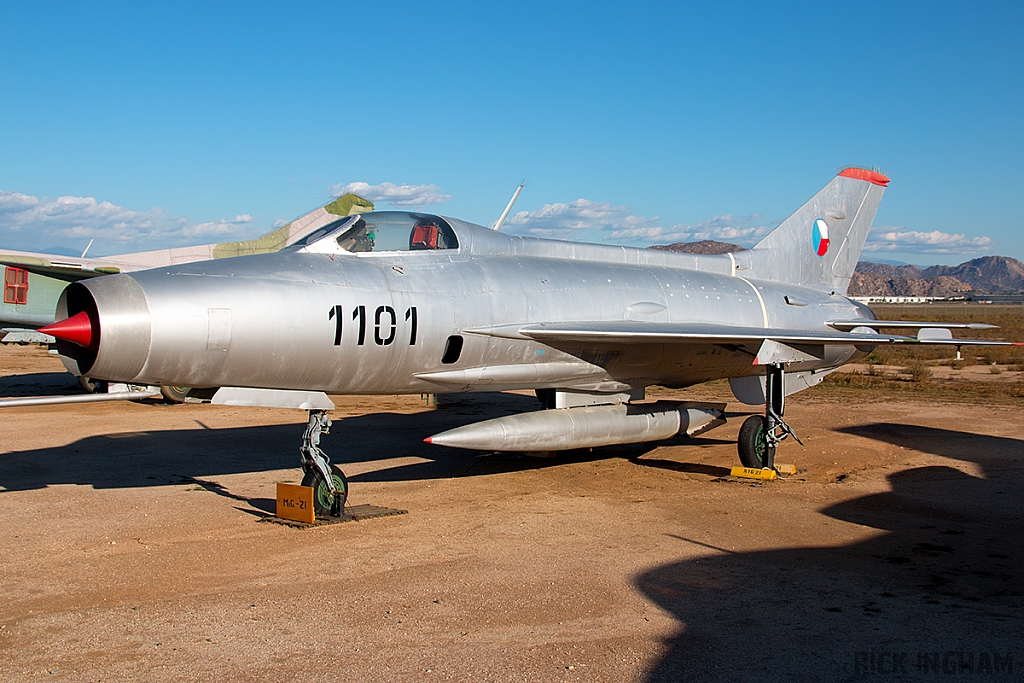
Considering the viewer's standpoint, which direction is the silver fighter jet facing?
facing the viewer and to the left of the viewer

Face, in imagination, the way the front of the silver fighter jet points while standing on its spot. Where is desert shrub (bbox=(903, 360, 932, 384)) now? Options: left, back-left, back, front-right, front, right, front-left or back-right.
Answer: back
